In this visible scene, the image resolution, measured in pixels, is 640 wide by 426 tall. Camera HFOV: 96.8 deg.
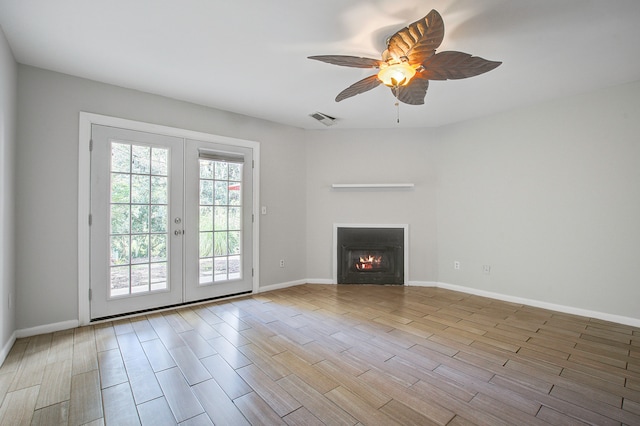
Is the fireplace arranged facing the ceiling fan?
yes

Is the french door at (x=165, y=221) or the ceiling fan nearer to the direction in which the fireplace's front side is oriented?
the ceiling fan

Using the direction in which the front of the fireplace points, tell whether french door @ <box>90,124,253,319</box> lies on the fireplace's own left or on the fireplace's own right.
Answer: on the fireplace's own right

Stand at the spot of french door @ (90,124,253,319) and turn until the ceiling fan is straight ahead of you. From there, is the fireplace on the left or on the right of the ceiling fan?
left

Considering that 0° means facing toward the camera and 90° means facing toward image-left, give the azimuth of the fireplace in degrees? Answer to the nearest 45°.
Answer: approximately 0°
